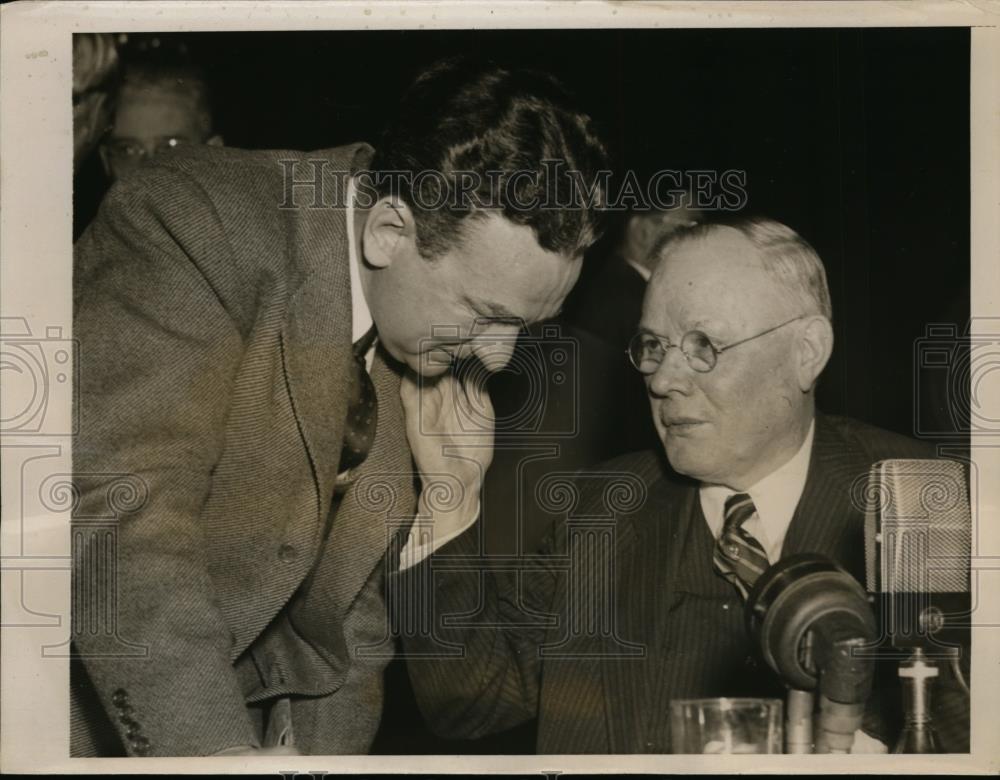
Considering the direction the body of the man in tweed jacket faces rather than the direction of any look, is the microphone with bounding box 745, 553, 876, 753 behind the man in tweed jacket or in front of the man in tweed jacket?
in front

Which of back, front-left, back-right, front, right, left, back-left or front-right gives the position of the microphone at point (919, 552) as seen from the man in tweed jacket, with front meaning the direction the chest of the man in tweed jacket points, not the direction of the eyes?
front-left

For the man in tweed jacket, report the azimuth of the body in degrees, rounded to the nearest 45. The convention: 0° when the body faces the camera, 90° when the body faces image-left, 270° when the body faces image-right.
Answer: approximately 315°

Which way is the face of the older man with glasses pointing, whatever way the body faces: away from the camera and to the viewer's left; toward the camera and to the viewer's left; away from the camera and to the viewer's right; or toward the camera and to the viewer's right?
toward the camera and to the viewer's left

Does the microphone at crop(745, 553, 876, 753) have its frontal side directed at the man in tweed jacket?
no
